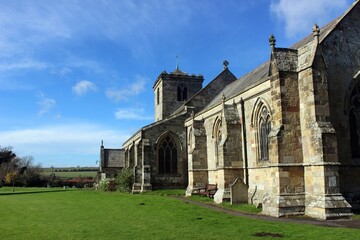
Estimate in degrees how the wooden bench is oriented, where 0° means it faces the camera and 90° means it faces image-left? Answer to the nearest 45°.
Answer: approximately 45°

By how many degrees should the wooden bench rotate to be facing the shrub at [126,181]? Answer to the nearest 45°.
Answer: approximately 90° to its right
